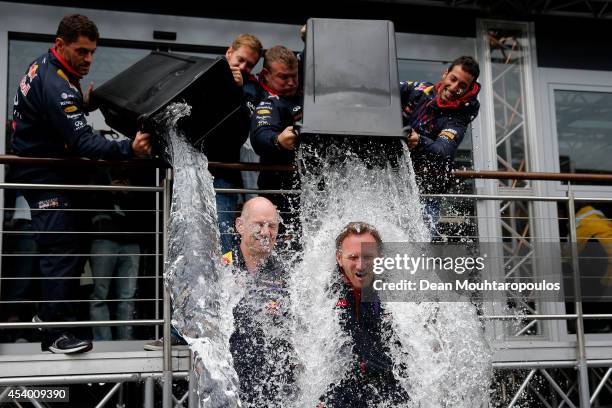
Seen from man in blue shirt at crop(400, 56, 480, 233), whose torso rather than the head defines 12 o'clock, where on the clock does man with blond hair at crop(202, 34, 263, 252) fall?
The man with blond hair is roughly at 1 o'clock from the man in blue shirt.

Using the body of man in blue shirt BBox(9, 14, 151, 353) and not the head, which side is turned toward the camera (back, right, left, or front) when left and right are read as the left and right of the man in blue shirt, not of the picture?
right

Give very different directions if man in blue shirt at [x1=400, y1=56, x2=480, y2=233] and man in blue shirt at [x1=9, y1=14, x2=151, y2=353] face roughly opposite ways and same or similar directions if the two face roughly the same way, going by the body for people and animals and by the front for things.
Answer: very different directions

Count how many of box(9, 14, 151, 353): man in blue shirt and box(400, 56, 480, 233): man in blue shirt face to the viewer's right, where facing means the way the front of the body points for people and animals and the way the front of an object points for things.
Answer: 1

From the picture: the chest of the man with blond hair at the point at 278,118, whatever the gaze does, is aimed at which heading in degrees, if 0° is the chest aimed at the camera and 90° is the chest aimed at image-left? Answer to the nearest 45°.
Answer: approximately 315°

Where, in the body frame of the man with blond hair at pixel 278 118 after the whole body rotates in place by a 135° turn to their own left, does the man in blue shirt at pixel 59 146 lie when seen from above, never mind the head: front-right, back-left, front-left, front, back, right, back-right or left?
left

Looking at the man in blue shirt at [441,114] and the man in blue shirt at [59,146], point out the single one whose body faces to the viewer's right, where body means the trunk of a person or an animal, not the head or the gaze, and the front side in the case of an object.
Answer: the man in blue shirt at [59,146]

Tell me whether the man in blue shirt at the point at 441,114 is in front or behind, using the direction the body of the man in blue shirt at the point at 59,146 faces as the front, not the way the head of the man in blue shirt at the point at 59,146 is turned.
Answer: in front

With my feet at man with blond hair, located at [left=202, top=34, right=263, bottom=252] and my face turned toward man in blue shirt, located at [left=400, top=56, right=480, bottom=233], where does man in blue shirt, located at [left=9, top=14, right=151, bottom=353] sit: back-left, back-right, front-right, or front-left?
back-right

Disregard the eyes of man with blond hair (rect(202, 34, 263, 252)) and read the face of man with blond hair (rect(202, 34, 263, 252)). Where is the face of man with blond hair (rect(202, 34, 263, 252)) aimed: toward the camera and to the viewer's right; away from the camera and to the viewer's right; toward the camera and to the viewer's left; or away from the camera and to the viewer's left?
toward the camera and to the viewer's right

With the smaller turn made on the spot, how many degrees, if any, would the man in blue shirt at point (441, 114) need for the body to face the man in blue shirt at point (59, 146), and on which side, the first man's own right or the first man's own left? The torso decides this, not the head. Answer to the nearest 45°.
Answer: approximately 45° to the first man's own right

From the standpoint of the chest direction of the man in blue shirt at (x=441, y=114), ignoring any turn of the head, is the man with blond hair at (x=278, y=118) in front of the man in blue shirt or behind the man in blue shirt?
in front

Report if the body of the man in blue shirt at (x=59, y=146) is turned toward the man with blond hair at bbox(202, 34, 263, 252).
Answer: yes
